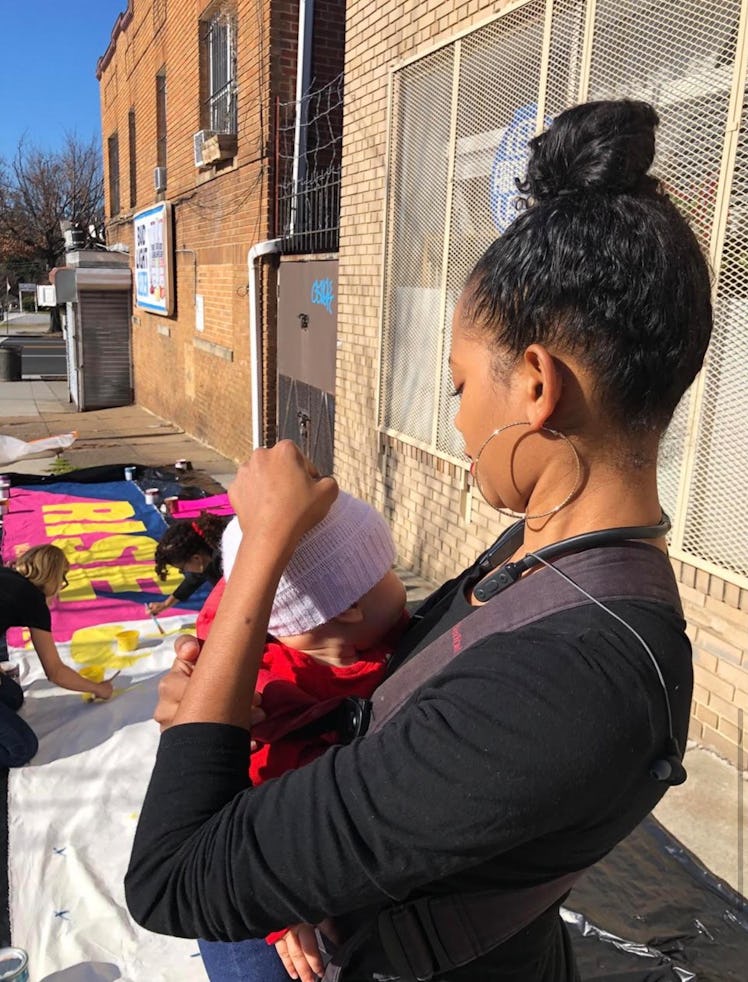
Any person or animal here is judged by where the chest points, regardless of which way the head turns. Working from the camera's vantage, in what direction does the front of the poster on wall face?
facing the viewer and to the left of the viewer

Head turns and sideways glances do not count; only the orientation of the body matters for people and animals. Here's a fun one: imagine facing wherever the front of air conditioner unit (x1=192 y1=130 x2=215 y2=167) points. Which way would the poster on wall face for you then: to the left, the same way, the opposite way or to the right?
the same way

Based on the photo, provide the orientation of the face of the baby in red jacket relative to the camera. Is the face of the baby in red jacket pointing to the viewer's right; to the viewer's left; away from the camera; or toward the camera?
to the viewer's right

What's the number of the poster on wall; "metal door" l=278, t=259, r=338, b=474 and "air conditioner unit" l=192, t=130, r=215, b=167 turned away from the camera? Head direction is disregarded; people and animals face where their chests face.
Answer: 0

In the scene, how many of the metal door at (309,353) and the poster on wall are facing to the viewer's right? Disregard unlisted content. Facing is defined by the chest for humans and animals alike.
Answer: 0

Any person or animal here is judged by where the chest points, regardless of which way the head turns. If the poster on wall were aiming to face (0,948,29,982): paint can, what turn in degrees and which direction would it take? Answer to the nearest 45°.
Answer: approximately 45° to its left

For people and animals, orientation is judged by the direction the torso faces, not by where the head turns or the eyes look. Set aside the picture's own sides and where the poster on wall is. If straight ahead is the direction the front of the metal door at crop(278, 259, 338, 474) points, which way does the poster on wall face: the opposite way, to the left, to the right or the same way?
the same way

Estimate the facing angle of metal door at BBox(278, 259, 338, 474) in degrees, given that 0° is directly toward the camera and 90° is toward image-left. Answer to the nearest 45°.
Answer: approximately 45°

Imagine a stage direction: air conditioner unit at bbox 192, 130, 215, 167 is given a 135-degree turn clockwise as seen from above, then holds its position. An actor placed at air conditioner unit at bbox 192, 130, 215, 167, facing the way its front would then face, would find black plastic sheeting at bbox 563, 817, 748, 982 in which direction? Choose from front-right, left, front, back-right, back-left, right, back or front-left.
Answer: back

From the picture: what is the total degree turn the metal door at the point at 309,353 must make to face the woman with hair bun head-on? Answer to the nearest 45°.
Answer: approximately 45° to its left

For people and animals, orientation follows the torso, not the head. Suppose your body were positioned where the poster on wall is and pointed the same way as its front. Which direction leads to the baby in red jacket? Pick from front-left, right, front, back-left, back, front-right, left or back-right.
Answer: front-left

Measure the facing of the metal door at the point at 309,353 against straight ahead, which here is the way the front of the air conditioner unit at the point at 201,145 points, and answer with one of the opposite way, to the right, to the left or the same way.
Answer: the same way

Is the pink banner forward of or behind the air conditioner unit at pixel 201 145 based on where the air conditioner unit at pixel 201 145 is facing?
forward

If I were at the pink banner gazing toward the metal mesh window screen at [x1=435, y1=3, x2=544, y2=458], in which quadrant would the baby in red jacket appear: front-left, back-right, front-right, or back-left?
front-right
